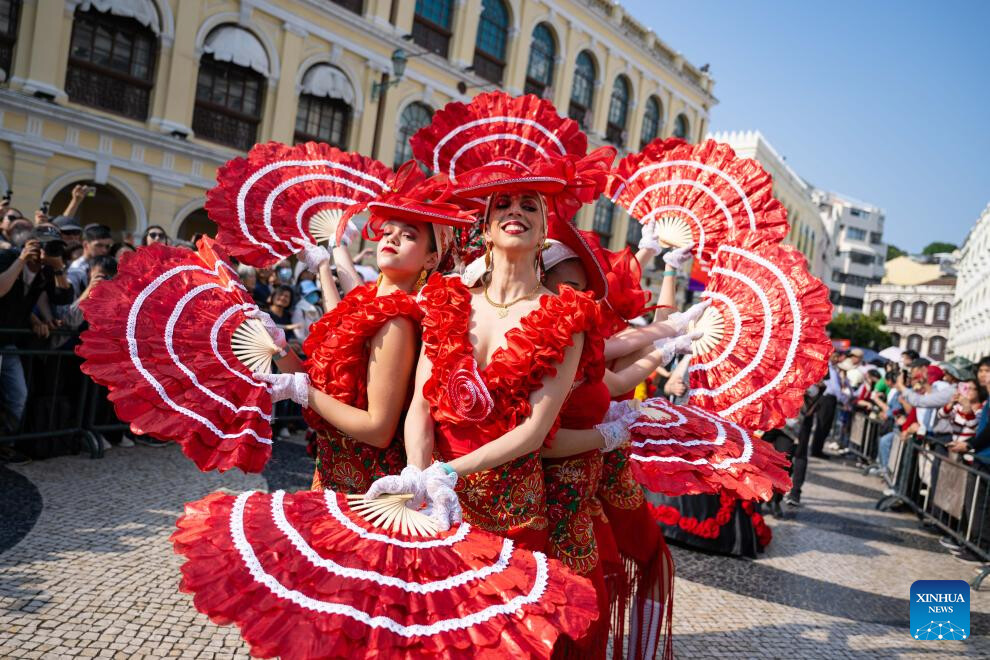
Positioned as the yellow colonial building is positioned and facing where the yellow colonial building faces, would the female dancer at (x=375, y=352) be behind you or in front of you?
in front

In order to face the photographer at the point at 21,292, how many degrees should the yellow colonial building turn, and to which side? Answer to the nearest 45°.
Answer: approximately 45° to its right

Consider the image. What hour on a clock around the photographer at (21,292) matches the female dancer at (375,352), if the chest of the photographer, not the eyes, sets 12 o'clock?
The female dancer is roughly at 1 o'clock from the photographer.

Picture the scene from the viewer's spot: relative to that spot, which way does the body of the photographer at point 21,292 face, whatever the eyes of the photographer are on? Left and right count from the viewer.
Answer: facing the viewer and to the right of the viewer

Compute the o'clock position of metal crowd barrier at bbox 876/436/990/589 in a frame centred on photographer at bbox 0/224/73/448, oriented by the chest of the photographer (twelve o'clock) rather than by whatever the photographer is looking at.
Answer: The metal crowd barrier is roughly at 11 o'clock from the photographer.

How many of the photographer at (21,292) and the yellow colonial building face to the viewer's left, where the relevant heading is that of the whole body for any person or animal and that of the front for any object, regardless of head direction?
0

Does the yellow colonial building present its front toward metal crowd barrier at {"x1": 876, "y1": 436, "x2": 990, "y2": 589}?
yes

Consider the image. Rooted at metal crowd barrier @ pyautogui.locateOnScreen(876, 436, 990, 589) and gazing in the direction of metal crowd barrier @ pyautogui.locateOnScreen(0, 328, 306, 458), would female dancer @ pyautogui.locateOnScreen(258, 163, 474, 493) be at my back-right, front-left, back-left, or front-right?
front-left

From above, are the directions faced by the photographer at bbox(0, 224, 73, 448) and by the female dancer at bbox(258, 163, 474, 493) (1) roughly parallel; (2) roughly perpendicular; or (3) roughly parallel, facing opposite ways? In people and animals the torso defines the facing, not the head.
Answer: roughly perpendicular

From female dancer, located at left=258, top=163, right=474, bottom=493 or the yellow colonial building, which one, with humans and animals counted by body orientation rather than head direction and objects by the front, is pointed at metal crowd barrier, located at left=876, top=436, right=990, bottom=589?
the yellow colonial building

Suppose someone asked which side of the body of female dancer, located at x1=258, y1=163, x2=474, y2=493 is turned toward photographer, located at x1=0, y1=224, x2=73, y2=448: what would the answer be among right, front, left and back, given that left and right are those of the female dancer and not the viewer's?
right

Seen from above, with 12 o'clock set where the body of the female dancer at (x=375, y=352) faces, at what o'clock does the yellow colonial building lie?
The yellow colonial building is roughly at 4 o'clock from the female dancer.

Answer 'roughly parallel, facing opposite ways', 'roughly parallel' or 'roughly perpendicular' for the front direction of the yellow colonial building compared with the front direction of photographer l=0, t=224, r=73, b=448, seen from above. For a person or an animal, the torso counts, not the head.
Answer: roughly parallel

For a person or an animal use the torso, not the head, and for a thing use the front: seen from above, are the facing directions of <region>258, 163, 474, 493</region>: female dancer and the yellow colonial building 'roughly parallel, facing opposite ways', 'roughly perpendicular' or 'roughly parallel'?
roughly perpendicular

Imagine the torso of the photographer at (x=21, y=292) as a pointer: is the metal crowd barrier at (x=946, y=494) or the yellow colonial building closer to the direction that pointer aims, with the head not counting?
the metal crowd barrier

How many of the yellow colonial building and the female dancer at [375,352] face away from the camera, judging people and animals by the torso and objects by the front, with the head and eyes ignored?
0
